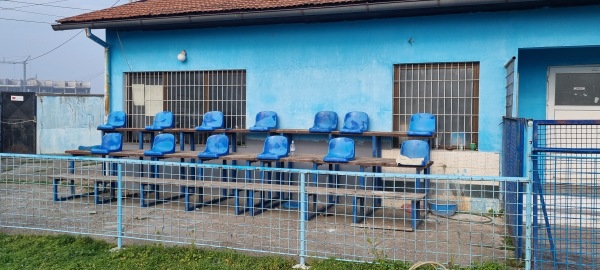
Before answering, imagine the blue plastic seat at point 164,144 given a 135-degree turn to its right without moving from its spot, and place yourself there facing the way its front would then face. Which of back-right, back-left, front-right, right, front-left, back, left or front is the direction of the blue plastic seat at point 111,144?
front-left

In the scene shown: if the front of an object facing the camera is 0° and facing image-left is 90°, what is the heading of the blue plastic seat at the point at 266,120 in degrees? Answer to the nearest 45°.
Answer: approximately 45°

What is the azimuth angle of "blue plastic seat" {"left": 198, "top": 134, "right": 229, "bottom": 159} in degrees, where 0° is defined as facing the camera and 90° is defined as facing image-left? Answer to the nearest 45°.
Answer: approximately 45°

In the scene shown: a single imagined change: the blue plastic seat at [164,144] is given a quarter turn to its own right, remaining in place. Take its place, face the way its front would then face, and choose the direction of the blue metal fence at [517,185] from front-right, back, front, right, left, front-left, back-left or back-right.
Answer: back

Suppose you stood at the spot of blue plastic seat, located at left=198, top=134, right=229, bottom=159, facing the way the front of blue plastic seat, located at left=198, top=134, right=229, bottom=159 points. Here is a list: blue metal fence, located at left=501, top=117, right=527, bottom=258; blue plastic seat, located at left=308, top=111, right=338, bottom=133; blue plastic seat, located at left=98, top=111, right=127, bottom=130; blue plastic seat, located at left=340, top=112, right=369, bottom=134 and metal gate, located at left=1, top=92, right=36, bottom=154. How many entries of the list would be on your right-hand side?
2

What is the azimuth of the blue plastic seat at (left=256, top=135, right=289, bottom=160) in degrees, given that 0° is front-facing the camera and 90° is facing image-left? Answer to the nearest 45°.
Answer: approximately 45°

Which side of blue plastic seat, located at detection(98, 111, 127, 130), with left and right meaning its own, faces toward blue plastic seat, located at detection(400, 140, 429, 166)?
left

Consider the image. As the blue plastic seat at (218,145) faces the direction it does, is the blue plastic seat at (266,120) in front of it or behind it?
behind

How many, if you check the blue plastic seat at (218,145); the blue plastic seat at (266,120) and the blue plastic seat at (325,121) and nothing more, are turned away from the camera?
0

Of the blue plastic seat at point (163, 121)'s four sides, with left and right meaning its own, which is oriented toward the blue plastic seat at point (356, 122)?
left

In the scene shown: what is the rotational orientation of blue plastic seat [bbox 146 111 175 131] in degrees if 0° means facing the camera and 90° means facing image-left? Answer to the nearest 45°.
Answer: approximately 45°

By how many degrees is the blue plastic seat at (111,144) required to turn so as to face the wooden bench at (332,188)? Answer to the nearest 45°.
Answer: approximately 90° to its left

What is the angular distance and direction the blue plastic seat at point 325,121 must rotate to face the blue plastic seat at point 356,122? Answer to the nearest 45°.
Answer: approximately 135° to its left

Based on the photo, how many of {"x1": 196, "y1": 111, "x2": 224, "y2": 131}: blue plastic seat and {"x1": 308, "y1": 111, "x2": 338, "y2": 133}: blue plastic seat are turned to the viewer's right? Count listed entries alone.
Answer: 0

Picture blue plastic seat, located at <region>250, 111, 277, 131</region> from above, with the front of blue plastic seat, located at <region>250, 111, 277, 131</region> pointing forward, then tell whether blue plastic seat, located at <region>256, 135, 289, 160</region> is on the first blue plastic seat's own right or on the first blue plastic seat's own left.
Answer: on the first blue plastic seat's own left
